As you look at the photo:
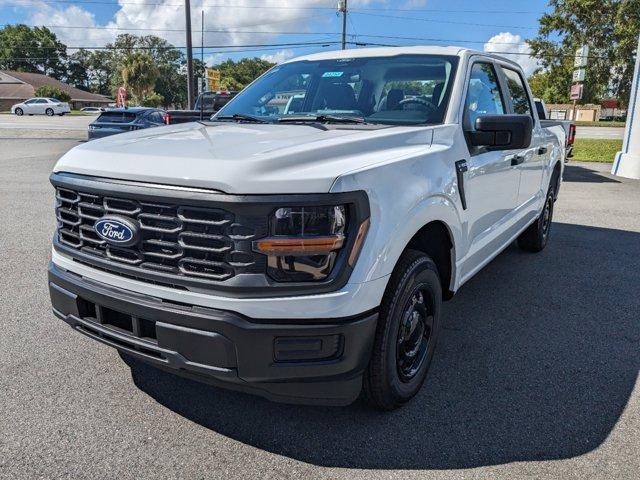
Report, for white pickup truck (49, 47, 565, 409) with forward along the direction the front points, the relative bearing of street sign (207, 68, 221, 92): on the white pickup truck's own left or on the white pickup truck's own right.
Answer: on the white pickup truck's own right

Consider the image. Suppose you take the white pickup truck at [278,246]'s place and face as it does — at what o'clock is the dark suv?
The dark suv is roughly at 4 o'clock from the white pickup truck.

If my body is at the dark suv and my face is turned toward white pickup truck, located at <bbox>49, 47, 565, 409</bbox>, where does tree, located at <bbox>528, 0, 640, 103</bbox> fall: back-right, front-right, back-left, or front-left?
back-left

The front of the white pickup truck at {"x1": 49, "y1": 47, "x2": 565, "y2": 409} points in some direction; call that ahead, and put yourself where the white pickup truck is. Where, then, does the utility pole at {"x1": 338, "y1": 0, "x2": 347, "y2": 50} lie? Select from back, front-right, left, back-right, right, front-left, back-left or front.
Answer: back-right

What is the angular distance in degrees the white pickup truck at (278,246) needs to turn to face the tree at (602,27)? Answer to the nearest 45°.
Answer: approximately 180°

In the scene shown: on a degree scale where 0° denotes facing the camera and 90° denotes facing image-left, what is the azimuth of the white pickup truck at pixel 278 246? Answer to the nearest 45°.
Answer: approximately 45°

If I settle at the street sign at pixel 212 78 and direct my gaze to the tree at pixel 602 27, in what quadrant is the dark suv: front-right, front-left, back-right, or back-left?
back-right
